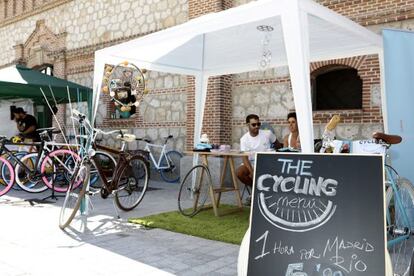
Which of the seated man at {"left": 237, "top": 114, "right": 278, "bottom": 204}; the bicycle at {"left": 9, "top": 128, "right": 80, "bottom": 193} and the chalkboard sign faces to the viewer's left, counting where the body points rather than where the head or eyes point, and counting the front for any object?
the bicycle

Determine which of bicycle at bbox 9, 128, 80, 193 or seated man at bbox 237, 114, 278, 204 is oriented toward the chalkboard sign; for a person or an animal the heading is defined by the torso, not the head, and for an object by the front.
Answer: the seated man

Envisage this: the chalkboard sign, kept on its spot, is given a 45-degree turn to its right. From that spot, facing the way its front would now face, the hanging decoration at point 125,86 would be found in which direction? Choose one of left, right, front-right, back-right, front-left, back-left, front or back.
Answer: right

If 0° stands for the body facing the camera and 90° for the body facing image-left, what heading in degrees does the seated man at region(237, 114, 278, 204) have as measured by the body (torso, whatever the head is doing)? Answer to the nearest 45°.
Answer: approximately 0°

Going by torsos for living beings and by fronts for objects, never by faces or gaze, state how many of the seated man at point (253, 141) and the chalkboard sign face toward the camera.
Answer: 2

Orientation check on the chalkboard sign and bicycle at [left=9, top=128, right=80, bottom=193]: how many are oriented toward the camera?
1

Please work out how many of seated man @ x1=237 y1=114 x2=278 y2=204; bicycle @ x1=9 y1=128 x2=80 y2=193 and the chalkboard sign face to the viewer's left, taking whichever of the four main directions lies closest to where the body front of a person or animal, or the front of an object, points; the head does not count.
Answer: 1

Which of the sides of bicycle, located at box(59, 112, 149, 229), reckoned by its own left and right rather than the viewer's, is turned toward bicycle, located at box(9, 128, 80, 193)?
right

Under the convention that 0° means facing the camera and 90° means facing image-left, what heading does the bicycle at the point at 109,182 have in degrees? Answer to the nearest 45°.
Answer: approximately 45°

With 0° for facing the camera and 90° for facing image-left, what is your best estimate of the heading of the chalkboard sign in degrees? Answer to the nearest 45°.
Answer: approximately 0°

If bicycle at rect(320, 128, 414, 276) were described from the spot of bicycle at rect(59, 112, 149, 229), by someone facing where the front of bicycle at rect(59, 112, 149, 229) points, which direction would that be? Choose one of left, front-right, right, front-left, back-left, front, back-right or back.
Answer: left
